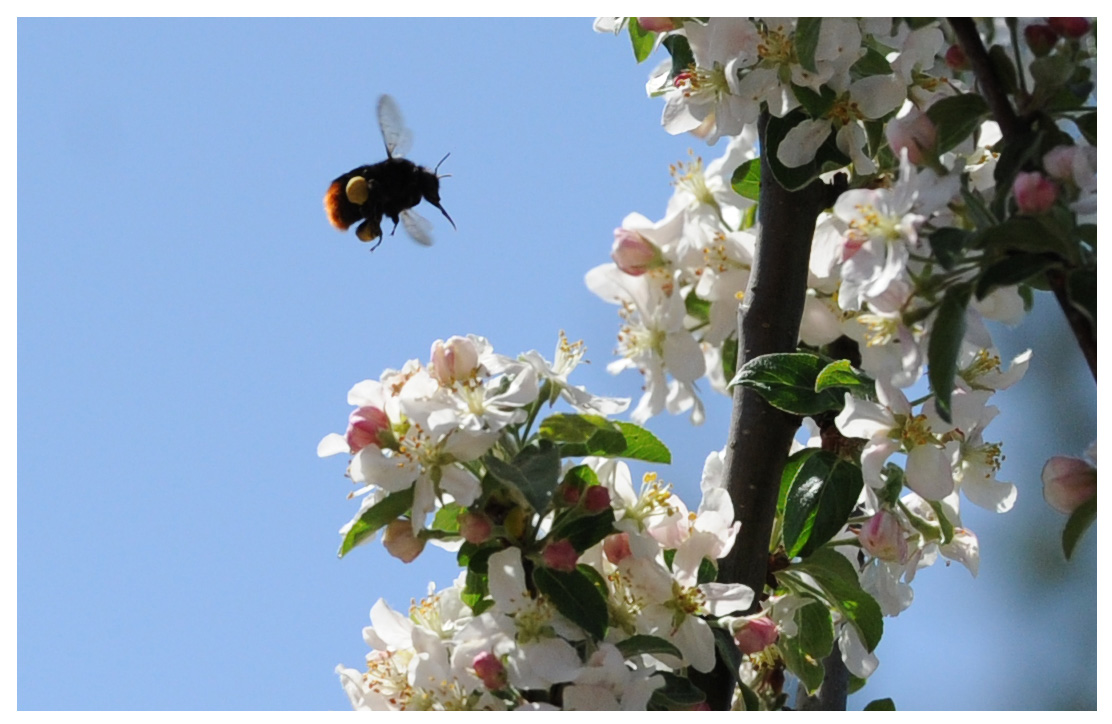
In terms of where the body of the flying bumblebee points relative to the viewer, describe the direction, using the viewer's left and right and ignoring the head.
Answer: facing to the right of the viewer
